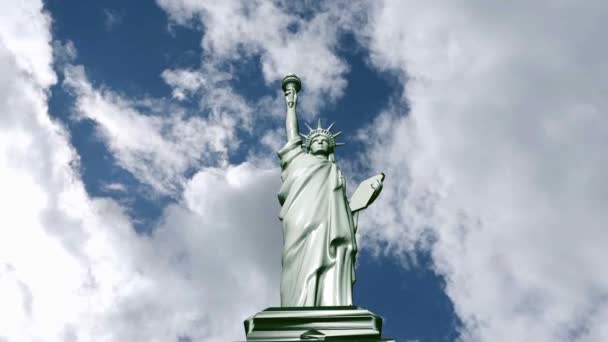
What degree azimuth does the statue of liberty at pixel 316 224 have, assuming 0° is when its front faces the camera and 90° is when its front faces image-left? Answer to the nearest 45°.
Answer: approximately 0°
